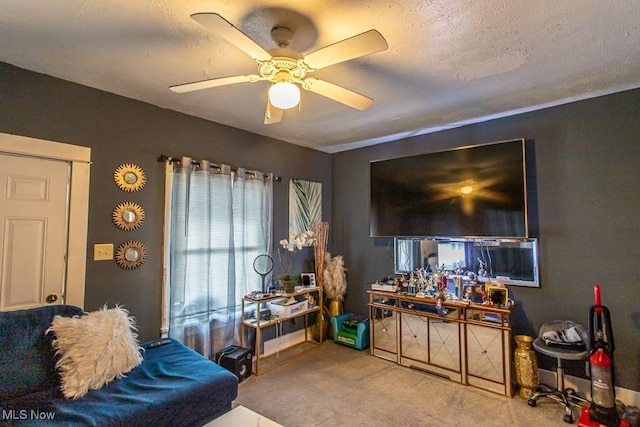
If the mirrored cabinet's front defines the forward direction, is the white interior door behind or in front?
in front

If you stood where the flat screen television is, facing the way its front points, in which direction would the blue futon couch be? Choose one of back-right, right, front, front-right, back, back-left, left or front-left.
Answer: front

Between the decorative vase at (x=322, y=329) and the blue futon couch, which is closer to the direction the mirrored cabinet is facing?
the blue futon couch

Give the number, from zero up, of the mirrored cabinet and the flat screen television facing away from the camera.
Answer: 0

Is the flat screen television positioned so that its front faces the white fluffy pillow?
yes

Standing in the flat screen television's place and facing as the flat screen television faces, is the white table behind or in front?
in front

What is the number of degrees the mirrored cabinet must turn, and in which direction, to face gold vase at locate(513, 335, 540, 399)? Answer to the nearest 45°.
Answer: approximately 135° to its left

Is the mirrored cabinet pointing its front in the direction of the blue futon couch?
yes

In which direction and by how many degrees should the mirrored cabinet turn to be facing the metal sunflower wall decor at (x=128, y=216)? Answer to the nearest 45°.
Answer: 0° — it already faces it

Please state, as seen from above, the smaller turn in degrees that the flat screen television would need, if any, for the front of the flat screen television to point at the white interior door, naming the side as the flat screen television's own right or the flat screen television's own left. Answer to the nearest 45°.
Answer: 0° — it already faces it

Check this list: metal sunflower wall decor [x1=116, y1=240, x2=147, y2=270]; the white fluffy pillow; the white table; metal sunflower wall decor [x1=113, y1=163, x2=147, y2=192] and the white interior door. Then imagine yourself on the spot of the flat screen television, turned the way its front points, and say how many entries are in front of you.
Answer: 5

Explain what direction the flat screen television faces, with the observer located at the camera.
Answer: facing the viewer and to the left of the viewer

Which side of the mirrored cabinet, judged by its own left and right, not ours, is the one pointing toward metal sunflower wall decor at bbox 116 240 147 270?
front
